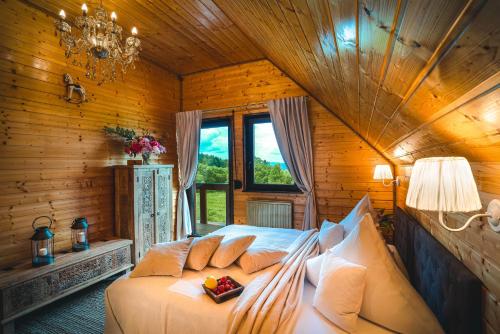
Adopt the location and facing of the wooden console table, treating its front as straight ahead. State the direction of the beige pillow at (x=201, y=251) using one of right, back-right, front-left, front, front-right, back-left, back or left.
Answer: front

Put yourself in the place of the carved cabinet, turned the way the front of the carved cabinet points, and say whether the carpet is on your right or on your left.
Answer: on your right

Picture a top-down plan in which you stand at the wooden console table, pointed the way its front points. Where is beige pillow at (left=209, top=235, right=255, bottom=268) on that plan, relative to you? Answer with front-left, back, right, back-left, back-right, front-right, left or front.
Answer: front

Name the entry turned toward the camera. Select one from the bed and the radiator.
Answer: the radiator

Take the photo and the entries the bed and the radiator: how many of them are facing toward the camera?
1

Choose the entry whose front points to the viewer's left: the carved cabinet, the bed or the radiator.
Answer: the bed

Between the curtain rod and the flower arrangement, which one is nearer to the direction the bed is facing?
the flower arrangement

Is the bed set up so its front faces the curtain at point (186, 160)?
no

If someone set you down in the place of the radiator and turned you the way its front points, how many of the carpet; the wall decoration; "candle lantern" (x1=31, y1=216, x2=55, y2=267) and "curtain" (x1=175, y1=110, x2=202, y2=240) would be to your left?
0

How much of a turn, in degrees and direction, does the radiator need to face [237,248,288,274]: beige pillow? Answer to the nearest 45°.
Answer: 0° — it already faces it

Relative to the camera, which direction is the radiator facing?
toward the camera

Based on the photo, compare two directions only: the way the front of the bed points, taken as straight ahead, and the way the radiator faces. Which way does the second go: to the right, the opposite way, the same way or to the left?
to the left

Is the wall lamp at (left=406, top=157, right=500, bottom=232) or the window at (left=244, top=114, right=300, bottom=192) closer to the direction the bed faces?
the window

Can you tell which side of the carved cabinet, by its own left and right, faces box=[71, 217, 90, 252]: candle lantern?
right

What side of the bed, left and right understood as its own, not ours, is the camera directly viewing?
left

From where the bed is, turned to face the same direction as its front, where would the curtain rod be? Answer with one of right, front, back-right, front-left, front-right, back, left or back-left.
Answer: right

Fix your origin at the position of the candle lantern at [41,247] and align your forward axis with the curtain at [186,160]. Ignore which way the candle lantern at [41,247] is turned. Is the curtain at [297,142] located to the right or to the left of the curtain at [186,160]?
right

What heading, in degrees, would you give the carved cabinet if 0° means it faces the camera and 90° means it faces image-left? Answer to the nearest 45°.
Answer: approximately 315°

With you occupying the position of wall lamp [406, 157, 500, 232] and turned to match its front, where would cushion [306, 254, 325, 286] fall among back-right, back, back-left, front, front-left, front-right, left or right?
right

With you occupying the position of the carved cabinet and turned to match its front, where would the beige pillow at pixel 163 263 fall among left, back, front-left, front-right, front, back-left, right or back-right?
front-right

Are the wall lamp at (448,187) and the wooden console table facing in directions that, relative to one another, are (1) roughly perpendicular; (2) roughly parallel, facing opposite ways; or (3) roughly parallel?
roughly parallel, facing opposite ways

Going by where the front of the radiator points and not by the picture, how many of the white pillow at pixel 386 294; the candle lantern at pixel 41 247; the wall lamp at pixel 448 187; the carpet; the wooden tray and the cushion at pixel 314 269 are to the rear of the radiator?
0
